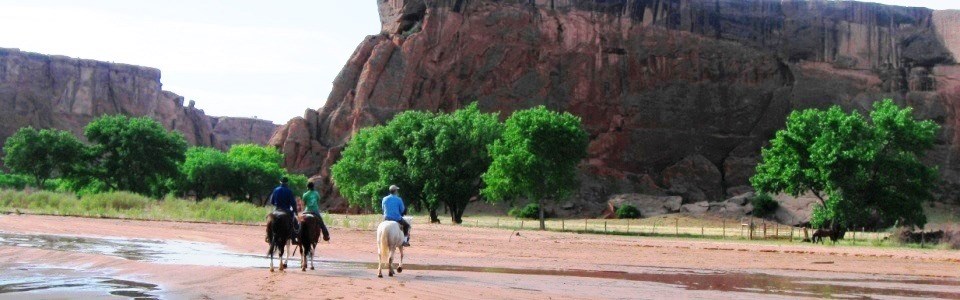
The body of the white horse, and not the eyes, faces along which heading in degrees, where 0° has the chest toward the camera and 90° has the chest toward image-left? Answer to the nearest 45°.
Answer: approximately 225°

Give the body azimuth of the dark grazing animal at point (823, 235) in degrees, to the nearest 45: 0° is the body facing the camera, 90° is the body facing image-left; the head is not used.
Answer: approximately 90°

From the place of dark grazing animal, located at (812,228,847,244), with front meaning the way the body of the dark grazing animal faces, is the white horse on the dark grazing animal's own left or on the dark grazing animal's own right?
on the dark grazing animal's own left

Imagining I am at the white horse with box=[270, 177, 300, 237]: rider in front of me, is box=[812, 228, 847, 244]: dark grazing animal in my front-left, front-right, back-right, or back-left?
back-right

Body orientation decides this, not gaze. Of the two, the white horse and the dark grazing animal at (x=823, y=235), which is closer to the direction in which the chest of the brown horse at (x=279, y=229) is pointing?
the dark grazing animal

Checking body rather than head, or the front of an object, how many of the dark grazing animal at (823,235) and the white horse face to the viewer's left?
1

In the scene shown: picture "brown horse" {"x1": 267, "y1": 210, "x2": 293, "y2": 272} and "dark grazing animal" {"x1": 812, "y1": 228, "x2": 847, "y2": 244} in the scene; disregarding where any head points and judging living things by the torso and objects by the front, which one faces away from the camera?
the brown horse

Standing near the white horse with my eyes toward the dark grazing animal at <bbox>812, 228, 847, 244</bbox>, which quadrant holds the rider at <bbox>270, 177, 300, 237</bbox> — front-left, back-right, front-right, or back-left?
back-left

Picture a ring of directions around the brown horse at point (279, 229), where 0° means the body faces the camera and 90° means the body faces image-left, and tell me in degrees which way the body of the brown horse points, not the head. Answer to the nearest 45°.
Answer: approximately 180°

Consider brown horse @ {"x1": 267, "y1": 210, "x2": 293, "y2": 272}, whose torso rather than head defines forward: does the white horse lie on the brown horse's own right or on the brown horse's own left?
on the brown horse's own right
